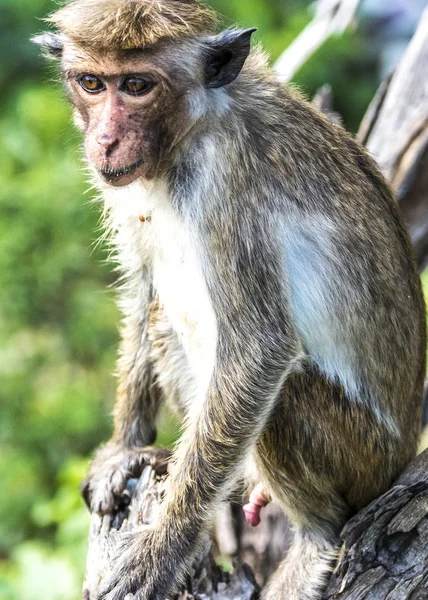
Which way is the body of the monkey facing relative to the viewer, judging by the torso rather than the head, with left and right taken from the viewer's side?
facing the viewer and to the left of the viewer
